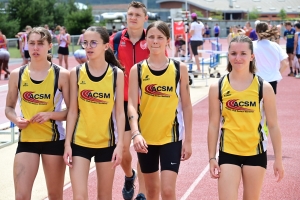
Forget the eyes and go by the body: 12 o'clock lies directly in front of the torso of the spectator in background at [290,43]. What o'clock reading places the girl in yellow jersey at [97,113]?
The girl in yellow jersey is roughly at 12 o'clock from the spectator in background.

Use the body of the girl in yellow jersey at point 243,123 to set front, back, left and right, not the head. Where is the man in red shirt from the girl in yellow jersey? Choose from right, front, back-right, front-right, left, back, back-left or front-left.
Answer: back-right

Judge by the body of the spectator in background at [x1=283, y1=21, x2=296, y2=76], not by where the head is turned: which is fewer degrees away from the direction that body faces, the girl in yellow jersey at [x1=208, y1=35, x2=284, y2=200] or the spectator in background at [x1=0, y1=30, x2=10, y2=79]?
the girl in yellow jersey

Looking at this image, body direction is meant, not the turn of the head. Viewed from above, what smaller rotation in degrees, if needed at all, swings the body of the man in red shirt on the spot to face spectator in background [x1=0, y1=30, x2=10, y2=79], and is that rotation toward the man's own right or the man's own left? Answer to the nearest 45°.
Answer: approximately 180°

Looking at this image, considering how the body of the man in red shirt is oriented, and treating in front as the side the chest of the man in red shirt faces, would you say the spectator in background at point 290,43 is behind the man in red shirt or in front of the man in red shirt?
behind

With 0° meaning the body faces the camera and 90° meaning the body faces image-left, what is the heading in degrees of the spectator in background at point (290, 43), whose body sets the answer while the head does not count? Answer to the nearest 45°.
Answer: approximately 0°

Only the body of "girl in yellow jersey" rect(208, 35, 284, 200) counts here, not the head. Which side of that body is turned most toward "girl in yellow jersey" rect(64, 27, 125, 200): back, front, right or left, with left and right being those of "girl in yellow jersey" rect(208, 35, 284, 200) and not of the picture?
right

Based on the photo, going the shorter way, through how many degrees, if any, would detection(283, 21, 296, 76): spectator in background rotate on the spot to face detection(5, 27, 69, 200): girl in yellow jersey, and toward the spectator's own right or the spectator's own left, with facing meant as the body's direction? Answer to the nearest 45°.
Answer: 0° — they already face them

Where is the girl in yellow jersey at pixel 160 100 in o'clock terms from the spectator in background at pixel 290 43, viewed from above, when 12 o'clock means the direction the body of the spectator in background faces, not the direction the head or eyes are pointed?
The girl in yellow jersey is roughly at 12 o'clock from the spectator in background.

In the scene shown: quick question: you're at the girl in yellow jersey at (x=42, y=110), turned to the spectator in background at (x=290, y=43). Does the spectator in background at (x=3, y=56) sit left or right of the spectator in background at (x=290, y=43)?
left

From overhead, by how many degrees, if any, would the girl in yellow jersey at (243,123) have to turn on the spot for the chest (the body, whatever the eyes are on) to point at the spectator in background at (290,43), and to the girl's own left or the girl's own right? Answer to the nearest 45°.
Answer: approximately 180°
